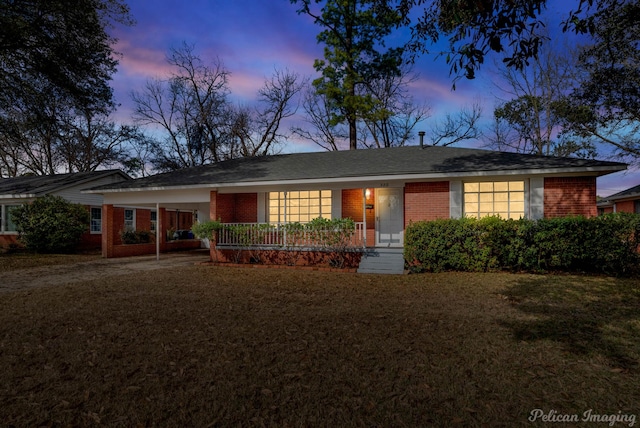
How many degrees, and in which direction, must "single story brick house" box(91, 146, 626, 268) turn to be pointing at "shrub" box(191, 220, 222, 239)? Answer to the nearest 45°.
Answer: approximately 90° to its right

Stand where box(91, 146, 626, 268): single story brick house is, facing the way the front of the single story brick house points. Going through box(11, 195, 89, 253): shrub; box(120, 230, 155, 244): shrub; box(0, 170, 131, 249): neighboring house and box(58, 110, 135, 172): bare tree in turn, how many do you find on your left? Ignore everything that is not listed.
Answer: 0

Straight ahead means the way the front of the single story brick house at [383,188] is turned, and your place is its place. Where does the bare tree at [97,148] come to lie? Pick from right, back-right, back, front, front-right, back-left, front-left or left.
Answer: back-right

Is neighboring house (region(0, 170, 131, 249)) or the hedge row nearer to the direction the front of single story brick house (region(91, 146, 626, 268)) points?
the hedge row

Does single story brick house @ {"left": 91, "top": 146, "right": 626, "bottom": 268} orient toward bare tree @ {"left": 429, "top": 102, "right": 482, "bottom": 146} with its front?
no

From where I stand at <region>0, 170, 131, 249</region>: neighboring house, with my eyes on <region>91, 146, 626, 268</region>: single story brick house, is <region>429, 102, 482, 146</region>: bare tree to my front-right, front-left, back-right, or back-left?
front-left

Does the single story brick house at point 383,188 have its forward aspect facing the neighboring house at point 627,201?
no

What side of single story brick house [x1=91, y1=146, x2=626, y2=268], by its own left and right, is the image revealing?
front

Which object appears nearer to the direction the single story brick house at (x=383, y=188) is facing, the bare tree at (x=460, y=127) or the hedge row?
the hedge row

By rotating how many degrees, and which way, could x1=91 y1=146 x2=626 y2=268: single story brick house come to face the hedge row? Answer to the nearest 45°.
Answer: approximately 45° to its left

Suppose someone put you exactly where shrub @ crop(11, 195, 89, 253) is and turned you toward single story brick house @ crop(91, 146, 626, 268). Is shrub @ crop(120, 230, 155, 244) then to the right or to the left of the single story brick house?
left

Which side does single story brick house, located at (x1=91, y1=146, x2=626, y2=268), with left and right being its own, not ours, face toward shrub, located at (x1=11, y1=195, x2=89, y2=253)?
right

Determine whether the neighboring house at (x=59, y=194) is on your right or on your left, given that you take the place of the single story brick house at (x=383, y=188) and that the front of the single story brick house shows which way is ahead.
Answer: on your right
